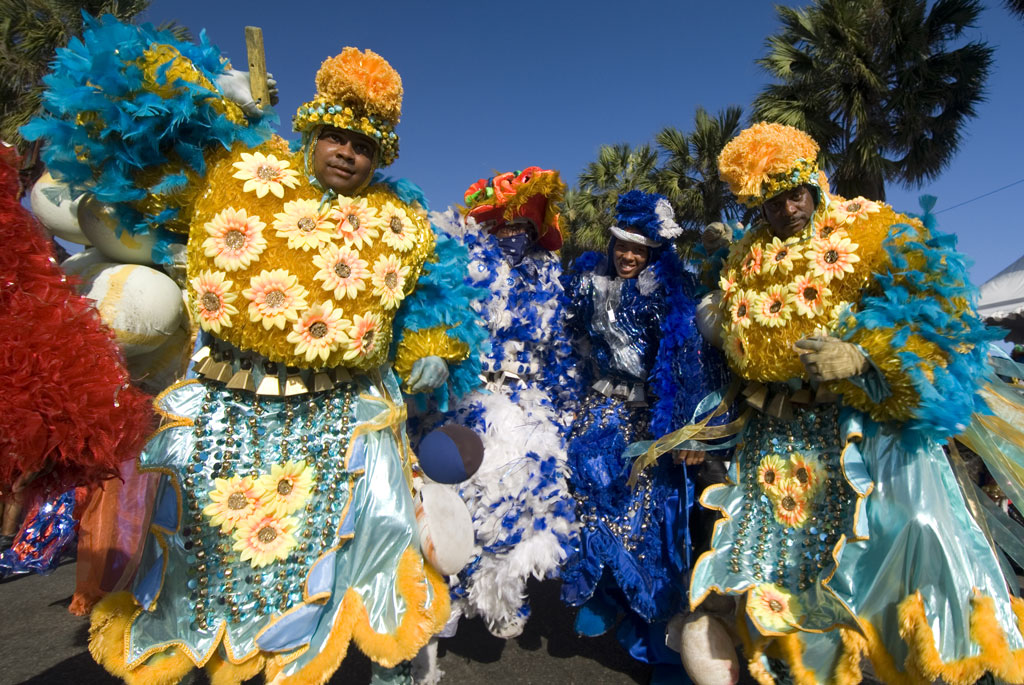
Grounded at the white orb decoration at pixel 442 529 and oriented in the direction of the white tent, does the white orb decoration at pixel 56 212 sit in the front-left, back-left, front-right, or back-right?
back-left

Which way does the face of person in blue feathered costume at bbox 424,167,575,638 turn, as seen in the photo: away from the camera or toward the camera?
toward the camera

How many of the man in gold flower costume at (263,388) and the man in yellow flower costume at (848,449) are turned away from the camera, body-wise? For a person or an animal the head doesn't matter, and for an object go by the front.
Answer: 0

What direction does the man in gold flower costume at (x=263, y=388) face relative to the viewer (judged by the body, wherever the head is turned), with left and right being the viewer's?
facing the viewer

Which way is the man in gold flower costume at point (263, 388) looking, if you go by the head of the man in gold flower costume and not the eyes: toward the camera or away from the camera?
toward the camera

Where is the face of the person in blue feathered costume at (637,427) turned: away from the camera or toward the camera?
toward the camera

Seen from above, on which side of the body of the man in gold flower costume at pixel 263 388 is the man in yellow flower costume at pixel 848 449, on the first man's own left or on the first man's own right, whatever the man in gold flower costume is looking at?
on the first man's own left

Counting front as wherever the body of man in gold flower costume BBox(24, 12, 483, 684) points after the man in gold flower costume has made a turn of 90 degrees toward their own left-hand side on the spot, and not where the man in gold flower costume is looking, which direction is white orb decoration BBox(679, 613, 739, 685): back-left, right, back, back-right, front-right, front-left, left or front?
front

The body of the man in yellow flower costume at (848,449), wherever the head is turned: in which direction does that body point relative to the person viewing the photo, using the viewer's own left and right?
facing the viewer and to the left of the viewer
